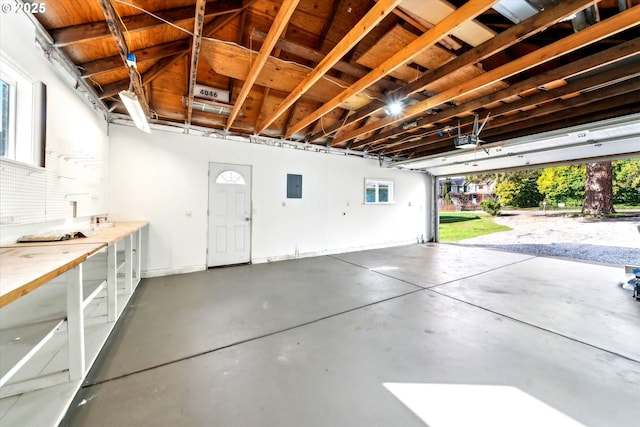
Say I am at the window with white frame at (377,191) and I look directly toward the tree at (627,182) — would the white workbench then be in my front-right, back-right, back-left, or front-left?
back-right

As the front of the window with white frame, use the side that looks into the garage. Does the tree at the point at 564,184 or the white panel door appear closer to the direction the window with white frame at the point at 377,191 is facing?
the white panel door

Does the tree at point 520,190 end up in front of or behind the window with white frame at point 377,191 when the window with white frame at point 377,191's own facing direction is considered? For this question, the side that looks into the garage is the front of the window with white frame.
behind

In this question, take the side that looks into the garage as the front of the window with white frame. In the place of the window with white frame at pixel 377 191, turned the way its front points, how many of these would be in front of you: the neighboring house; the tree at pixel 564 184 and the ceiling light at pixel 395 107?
1

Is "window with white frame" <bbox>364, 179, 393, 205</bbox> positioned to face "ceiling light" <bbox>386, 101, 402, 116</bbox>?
yes

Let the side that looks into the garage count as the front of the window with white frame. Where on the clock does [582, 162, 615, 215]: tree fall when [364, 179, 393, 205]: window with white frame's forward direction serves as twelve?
The tree is roughly at 8 o'clock from the window with white frame.

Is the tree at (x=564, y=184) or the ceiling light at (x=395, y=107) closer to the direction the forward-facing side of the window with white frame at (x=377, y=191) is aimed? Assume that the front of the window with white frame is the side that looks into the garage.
the ceiling light

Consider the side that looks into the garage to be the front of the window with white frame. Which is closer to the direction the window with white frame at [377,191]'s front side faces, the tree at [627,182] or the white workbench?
the white workbench

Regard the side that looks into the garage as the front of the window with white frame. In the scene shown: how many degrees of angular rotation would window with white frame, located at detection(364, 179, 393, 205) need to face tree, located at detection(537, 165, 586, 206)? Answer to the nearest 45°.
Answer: approximately 135° to its left

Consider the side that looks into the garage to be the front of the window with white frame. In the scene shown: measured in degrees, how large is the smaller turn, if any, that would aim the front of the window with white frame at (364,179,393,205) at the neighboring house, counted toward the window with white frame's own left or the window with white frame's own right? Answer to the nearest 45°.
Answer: approximately 135° to the window with white frame's own left

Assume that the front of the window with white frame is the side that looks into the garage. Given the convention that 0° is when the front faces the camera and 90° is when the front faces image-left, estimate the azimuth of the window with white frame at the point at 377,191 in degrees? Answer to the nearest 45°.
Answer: approximately 0°
